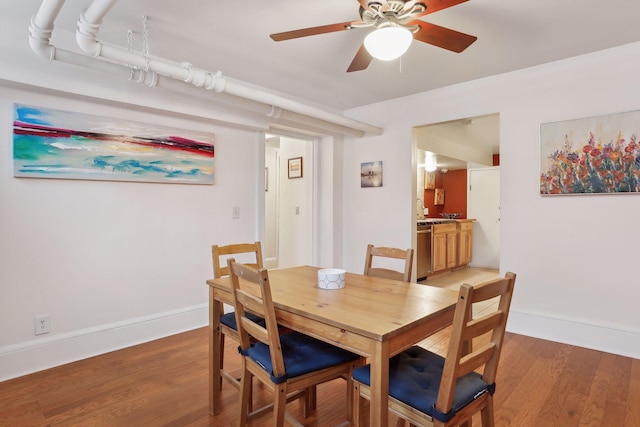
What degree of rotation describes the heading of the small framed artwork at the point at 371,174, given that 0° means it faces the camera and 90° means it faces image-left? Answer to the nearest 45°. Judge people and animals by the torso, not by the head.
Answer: approximately 45°

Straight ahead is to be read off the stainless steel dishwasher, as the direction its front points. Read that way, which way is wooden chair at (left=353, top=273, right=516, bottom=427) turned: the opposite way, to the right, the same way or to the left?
the opposite way

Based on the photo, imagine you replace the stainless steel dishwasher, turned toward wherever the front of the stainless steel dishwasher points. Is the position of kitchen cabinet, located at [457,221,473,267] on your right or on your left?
on your left

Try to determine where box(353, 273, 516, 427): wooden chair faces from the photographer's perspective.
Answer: facing away from the viewer and to the left of the viewer

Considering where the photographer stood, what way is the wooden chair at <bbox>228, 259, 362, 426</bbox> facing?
facing away from the viewer and to the right of the viewer

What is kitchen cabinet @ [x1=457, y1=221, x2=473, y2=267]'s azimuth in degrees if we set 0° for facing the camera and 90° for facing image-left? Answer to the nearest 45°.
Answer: approximately 315°

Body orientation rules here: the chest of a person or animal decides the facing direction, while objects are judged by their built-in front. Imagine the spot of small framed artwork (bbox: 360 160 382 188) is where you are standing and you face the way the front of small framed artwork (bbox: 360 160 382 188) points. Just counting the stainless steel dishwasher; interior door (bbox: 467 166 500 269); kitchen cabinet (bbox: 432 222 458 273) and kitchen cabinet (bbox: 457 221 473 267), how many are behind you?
4
